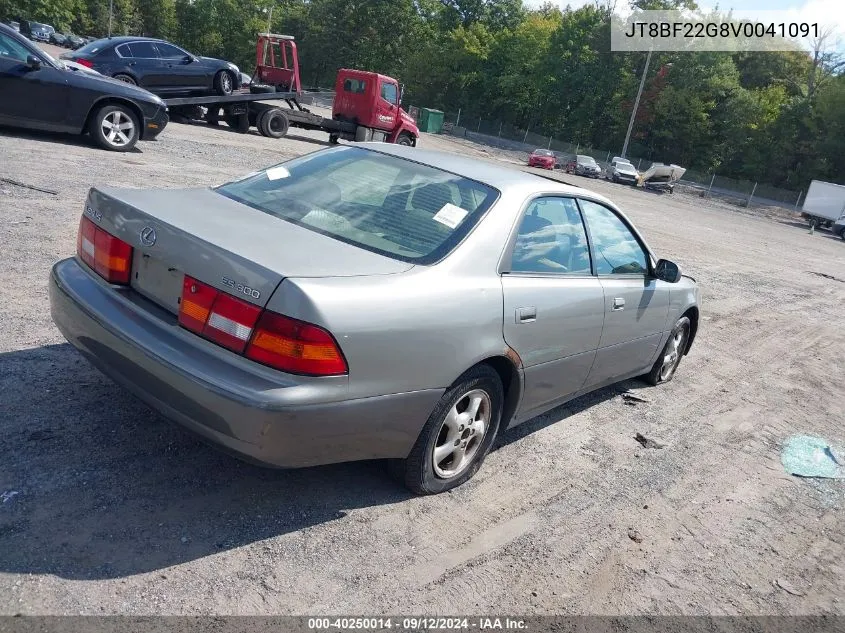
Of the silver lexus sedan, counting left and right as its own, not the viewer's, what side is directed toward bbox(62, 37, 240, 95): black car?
left

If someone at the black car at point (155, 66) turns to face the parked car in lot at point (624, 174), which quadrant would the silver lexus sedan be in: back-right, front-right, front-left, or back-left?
back-right

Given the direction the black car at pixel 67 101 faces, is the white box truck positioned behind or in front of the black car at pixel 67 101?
in front

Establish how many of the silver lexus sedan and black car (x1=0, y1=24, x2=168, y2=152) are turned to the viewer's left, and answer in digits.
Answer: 0

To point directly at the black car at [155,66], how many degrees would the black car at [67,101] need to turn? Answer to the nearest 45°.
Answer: approximately 90° to its left

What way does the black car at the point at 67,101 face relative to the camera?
to the viewer's right

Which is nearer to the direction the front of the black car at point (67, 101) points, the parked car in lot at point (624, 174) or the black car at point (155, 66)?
the parked car in lot

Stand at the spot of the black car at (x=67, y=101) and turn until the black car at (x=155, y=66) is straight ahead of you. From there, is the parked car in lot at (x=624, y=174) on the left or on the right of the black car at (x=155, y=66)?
right

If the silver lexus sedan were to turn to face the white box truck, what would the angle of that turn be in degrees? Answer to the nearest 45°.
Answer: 0° — it already faces it

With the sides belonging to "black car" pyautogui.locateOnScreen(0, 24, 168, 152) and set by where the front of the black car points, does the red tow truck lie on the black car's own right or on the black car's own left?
on the black car's own left

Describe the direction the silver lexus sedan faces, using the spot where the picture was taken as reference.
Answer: facing away from the viewer and to the right of the viewer

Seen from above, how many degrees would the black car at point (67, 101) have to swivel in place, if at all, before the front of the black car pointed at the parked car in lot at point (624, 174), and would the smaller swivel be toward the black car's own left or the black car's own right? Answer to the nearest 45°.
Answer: approximately 45° to the black car's own left

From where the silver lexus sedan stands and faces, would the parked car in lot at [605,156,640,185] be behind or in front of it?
in front
